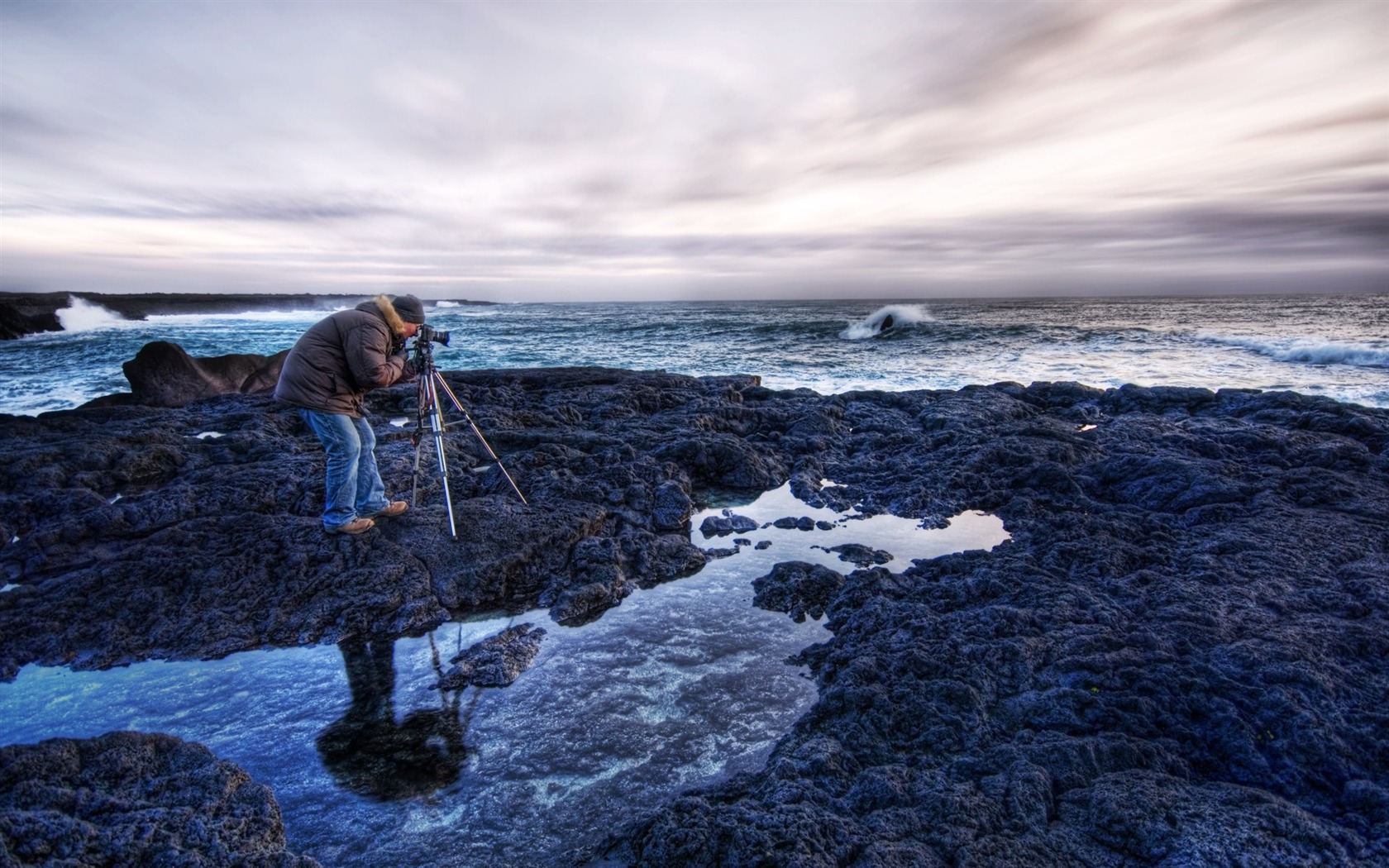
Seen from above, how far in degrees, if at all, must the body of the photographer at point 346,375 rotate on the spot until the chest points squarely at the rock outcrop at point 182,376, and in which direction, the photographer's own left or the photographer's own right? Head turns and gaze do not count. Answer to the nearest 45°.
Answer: approximately 90° to the photographer's own left

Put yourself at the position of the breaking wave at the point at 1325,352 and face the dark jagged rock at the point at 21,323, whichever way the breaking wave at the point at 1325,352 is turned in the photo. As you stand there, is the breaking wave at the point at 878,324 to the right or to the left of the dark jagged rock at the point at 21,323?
right

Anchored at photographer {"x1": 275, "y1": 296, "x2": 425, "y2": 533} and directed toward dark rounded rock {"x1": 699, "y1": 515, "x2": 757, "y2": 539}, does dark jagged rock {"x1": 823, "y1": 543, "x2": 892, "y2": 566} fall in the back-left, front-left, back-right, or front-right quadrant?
front-right

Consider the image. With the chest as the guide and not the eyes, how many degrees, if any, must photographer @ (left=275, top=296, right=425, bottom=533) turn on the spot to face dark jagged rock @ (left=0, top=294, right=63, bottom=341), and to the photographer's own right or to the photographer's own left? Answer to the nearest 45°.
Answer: approximately 90° to the photographer's own left

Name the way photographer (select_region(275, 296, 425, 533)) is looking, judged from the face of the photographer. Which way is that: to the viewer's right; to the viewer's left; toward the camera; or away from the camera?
to the viewer's right

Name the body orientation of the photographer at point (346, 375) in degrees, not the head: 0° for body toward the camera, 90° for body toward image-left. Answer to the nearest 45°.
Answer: approximately 270°

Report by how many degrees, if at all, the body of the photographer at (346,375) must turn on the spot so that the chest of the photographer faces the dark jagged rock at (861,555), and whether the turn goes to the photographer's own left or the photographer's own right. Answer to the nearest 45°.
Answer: approximately 45° to the photographer's own right

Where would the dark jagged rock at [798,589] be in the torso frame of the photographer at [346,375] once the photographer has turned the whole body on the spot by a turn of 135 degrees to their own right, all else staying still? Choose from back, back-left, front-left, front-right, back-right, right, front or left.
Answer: left

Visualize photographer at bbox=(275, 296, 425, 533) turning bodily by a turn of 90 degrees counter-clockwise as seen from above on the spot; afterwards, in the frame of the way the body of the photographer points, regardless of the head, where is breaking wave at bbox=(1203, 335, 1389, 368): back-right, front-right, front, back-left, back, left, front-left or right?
right

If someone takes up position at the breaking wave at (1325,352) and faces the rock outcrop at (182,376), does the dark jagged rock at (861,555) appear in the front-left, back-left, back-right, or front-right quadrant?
front-left

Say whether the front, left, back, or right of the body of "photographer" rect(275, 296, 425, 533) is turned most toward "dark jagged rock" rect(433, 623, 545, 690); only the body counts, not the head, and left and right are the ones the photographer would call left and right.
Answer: right

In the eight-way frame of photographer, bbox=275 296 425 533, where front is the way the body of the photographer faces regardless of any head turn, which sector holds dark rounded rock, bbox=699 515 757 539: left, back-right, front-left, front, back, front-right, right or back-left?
front

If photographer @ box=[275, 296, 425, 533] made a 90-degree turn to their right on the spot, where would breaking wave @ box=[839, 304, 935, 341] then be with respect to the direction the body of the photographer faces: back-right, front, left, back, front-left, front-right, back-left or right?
back-left
